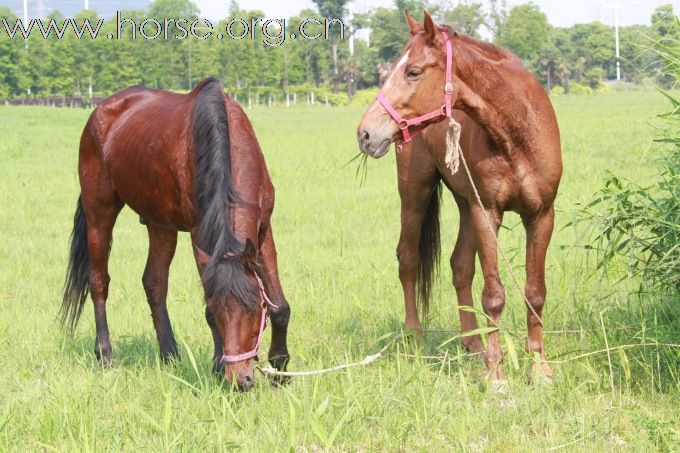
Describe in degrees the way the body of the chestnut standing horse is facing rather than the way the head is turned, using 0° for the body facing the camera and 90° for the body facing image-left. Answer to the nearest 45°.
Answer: approximately 315°

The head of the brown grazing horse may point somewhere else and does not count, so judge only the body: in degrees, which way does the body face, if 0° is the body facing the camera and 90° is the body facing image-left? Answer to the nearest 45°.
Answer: approximately 315°

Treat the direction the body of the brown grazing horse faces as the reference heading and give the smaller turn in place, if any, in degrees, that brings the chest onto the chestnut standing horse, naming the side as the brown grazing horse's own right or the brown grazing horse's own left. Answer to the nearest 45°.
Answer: approximately 45° to the brown grazing horse's own left

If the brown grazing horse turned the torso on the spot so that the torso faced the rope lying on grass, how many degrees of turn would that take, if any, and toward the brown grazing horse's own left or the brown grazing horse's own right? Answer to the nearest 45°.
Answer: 0° — it already faces it
